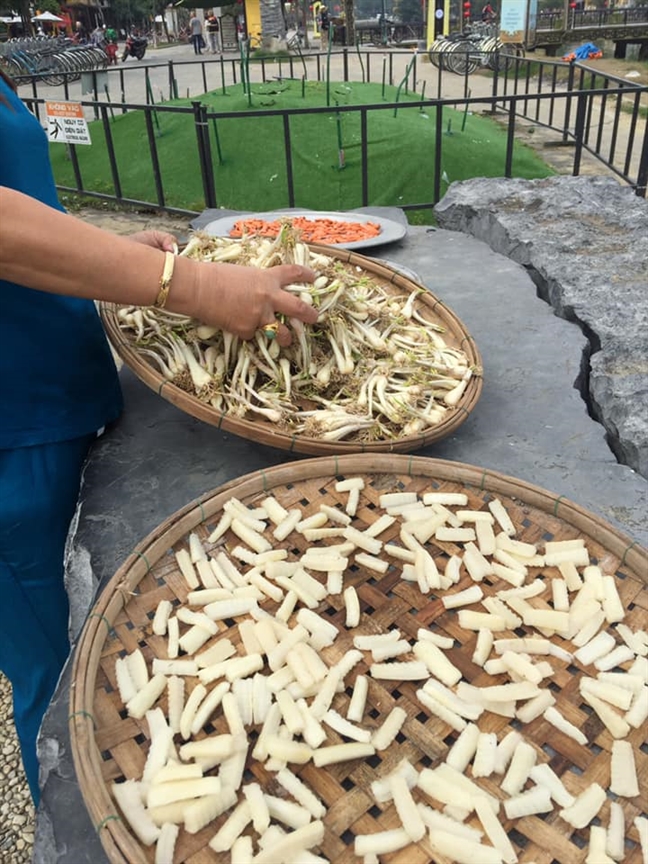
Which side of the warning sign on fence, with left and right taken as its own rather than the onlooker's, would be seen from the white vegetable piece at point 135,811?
front

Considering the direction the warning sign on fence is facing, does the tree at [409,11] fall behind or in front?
behind

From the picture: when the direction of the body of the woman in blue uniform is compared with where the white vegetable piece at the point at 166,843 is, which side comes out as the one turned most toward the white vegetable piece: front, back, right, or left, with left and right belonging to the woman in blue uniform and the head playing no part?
right

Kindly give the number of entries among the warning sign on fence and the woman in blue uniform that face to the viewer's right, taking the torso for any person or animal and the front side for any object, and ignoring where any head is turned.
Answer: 1

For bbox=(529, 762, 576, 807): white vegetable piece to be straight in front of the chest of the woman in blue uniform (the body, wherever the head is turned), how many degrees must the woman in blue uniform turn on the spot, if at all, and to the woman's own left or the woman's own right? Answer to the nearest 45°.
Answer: approximately 45° to the woman's own right

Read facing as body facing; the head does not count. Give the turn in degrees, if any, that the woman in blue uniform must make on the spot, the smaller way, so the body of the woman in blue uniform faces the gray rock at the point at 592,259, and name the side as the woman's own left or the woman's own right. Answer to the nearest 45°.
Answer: approximately 45° to the woman's own left

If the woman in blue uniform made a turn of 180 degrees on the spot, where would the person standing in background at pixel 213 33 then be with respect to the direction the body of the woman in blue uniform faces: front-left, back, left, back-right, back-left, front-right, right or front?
right

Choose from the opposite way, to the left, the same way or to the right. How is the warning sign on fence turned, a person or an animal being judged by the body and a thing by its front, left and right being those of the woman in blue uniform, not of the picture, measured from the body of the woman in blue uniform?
to the right

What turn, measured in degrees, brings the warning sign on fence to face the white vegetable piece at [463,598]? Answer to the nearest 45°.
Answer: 0° — it already faces it

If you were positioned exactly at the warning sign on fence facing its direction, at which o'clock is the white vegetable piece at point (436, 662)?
The white vegetable piece is roughly at 12 o'clock from the warning sign on fence.

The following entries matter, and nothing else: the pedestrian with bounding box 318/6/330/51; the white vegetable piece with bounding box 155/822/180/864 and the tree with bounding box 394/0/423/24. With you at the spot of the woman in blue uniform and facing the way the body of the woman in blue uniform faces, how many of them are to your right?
1

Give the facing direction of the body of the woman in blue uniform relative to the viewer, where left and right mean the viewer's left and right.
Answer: facing to the right of the viewer

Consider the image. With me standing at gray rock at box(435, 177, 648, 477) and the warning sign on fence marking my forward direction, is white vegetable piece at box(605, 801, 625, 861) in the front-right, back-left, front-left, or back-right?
back-left

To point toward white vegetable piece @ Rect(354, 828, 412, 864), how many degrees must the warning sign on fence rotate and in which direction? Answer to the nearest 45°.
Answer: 0° — it already faces it
